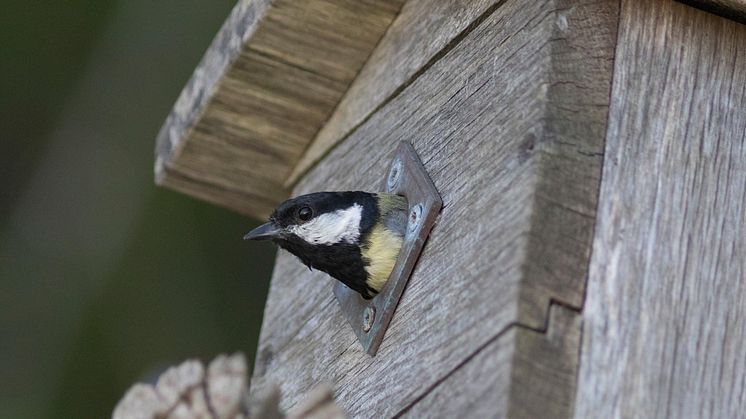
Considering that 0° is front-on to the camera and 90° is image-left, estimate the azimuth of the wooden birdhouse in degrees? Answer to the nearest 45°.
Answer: approximately 45°

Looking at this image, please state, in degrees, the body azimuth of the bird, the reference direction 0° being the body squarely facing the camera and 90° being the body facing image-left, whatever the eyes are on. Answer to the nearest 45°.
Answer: approximately 90°
